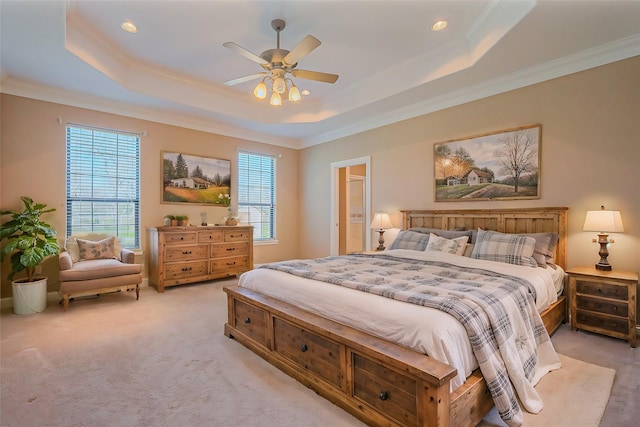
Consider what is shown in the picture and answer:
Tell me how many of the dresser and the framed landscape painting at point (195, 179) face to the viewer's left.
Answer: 0

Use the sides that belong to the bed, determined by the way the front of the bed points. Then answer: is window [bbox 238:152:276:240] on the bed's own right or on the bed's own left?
on the bed's own right

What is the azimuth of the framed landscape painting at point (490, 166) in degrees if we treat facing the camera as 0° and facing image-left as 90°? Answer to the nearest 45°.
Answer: approximately 45°

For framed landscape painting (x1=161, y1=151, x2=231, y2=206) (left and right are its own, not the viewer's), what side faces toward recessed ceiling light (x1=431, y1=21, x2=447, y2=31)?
front

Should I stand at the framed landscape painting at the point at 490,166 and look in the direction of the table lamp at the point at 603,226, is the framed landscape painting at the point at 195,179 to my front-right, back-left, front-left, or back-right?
back-right

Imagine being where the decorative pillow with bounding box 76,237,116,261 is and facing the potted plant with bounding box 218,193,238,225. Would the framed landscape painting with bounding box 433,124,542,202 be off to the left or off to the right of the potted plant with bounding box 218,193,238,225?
right

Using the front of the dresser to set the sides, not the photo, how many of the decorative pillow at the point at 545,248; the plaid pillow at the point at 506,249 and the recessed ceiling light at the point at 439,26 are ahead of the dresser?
3

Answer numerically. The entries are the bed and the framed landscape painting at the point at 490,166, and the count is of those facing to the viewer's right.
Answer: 0

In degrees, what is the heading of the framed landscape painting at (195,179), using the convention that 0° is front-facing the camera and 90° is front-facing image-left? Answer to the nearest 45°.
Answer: approximately 315°

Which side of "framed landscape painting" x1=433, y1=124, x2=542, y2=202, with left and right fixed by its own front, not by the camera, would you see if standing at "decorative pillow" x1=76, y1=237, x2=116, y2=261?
front

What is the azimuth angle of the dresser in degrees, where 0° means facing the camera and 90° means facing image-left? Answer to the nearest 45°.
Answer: approximately 315°

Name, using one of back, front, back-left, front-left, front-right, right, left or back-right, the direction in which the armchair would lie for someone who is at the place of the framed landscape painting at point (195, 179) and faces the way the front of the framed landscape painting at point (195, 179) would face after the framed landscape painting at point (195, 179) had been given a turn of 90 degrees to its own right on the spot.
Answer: front

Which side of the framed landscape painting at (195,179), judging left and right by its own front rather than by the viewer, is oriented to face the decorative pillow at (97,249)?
right
